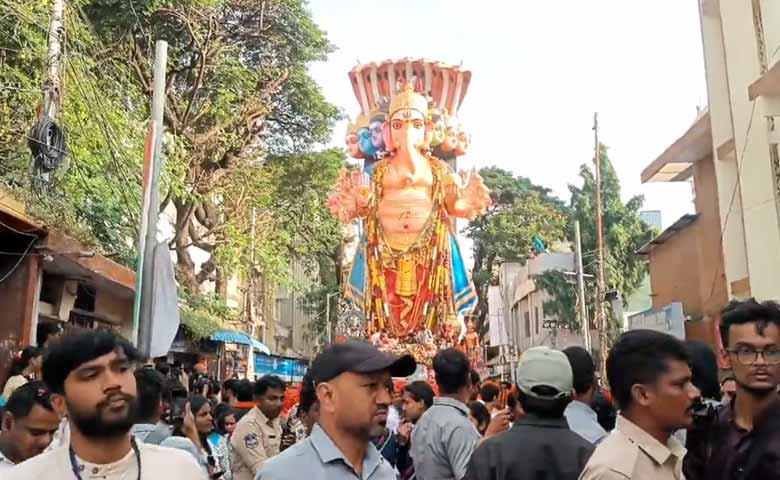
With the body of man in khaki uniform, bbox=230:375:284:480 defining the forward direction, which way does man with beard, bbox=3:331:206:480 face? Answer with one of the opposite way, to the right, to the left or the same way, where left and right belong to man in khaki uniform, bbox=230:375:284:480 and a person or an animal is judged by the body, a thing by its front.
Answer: the same way

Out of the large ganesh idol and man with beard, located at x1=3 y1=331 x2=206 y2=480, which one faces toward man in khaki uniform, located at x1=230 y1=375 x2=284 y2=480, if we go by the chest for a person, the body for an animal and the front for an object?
the large ganesh idol

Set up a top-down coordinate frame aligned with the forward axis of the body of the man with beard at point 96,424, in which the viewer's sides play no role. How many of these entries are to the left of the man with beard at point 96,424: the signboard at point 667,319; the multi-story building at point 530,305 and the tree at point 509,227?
3

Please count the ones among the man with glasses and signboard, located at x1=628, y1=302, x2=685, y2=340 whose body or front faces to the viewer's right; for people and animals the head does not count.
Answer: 0

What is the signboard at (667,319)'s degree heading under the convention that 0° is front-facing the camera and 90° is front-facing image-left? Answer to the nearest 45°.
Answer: approximately 45°

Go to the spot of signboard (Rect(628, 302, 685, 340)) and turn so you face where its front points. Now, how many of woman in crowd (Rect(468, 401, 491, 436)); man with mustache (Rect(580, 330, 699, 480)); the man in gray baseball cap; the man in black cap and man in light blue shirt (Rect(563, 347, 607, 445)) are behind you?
0

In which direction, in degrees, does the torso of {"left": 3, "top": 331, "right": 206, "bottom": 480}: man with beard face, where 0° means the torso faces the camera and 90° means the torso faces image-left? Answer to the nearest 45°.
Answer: approximately 315°

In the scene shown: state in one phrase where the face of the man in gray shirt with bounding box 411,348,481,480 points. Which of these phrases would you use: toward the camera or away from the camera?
away from the camera

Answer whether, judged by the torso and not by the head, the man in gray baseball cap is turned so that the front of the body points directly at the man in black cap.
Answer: no

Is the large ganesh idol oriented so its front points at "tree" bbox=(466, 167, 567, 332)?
no

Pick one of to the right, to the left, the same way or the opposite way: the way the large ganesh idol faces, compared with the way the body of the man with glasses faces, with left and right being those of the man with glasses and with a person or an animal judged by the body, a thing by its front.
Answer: the same way

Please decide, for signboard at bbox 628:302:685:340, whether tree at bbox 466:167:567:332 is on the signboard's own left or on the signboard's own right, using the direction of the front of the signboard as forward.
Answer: on the signboard's own right

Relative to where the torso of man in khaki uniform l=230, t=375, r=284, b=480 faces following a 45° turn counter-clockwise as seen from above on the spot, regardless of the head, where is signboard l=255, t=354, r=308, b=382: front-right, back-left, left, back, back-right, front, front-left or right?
left
